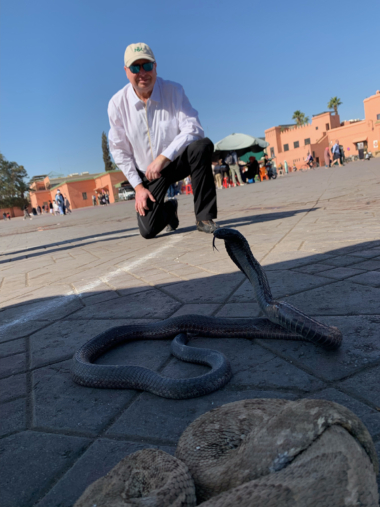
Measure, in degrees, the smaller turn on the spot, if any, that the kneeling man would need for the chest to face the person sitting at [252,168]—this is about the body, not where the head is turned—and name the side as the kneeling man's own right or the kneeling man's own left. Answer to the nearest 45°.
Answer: approximately 180°

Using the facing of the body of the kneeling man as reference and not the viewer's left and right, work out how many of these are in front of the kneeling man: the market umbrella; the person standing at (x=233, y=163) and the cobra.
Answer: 1

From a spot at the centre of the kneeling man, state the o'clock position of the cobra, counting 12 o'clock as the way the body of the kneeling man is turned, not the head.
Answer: The cobra is roughly at 12 o'clock from the kneeling man.

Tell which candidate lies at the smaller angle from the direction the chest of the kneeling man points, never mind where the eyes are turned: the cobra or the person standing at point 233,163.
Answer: the cobra

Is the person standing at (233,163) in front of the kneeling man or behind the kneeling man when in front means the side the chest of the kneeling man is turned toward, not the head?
behind

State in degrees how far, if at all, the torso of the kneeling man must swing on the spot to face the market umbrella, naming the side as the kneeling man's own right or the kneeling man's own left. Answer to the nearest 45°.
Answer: approximately 180°

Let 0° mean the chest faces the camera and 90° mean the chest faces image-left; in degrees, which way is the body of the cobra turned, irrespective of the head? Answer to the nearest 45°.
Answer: approximately 90°
